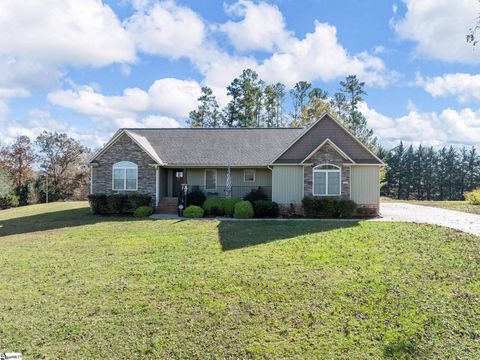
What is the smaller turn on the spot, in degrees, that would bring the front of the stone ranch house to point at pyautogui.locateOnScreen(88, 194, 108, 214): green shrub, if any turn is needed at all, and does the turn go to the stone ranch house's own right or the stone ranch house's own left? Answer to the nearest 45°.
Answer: approximately 90° to the stone ranch house's own right

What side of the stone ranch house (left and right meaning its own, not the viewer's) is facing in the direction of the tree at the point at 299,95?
back

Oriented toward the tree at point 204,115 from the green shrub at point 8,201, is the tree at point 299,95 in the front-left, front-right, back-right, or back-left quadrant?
front-right

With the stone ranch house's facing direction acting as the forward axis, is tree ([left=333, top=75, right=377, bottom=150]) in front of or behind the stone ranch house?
behind

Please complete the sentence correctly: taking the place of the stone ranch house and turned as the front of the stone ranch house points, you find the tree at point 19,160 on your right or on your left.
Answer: on your right

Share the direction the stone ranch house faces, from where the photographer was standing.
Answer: facing the viewer

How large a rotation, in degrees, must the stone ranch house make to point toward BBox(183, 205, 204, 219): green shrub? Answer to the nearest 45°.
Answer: approximately 45° to its right

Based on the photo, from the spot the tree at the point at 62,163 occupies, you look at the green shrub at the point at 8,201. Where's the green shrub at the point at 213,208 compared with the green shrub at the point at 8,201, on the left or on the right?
left

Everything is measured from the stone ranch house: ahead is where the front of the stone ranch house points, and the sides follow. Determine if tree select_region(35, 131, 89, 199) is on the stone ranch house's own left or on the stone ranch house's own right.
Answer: on the stone ranch house's own right

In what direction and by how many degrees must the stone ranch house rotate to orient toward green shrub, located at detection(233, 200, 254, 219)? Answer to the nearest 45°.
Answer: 0° — it already faces it

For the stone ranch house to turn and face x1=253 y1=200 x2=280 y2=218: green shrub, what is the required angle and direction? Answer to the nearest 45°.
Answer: approximately 45° to its left

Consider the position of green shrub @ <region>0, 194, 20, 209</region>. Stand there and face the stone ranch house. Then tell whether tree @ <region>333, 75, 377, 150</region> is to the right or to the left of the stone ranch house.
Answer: left

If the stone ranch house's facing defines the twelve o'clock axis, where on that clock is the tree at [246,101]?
The tree is roughly at 6 o'clock from the stone ranch house.
